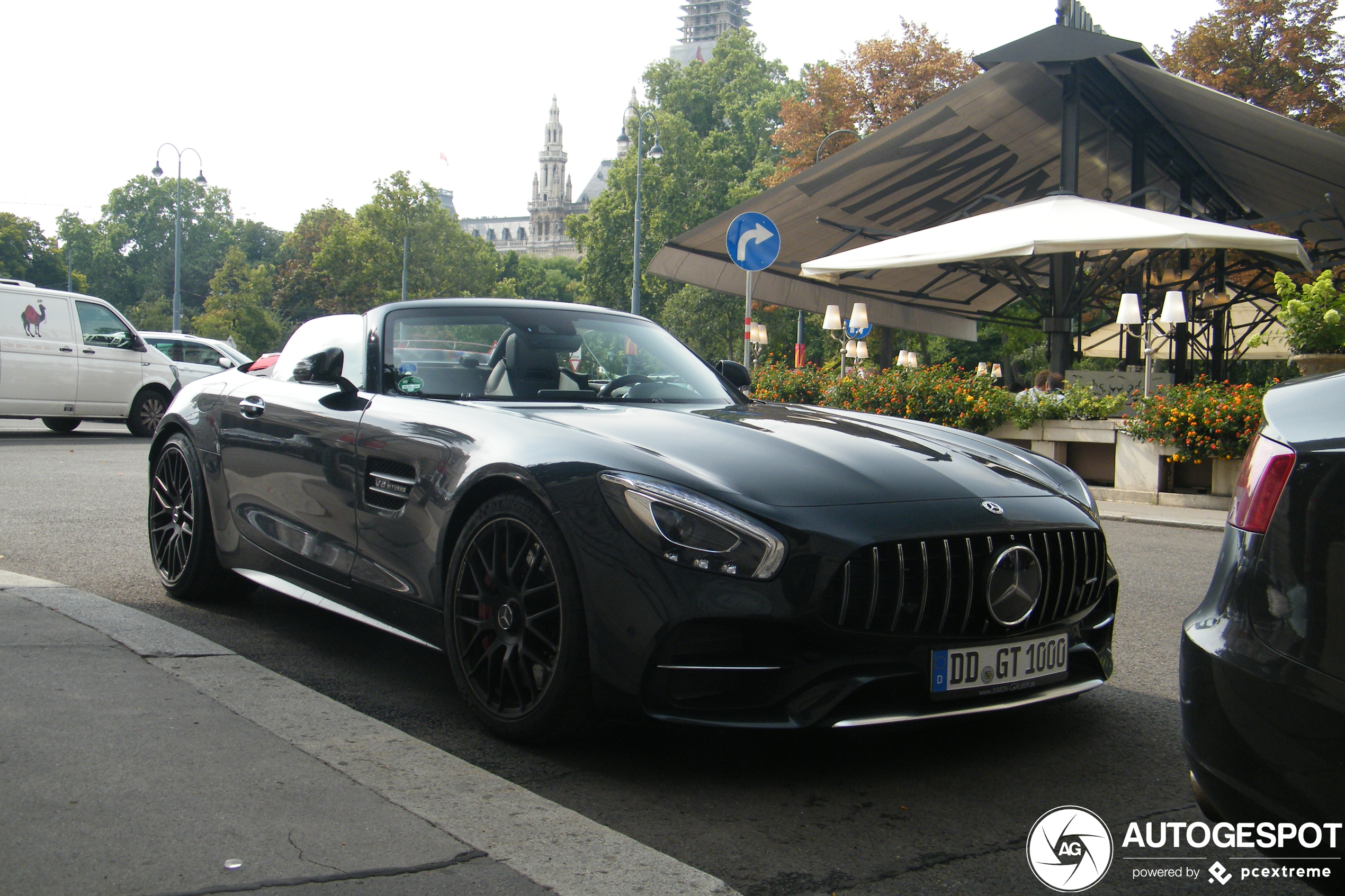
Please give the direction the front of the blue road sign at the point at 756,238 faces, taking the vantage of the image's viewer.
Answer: facing the viewer

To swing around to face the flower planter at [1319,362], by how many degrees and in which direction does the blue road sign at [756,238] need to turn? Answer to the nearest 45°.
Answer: approximately 90° to its left

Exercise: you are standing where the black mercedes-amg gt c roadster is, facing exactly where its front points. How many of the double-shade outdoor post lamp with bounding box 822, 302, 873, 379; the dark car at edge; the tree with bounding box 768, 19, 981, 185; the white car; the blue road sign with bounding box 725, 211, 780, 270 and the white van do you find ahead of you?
1

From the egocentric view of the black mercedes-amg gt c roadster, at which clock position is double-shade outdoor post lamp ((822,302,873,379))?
The double-shade outdoor post lamp is roughly at 8 o'clock from the black mercedes-amg gt c roadster.

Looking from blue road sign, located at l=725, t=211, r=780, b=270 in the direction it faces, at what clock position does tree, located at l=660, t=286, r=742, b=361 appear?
The tree is roughly at 6 o'clock from the blue road sign.

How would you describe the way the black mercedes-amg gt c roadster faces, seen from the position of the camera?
facing the viewer and to the right of the viewer

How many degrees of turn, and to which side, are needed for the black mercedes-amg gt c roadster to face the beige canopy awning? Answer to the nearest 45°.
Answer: approximately 135° to its left

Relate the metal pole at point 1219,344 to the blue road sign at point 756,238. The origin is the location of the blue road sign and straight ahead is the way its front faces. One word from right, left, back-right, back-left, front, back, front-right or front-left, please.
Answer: back-left

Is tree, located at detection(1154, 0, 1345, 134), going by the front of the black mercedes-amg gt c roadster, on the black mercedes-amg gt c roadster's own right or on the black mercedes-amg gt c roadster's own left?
on the black mercedes-amg gt c roadster's own left

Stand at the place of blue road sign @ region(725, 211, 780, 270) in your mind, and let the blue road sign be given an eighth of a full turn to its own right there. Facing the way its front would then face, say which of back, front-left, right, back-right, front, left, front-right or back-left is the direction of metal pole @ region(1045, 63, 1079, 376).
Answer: back

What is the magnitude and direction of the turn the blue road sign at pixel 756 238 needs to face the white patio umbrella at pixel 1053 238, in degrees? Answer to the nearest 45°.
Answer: approximately 135° to its left

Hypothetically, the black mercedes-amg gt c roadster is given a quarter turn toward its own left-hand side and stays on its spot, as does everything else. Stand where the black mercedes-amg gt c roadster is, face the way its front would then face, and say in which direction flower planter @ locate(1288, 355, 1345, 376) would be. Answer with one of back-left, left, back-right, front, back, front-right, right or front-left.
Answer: front

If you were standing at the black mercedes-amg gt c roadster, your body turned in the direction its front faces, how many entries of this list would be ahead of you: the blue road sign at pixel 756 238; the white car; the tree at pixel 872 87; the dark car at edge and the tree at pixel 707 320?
1

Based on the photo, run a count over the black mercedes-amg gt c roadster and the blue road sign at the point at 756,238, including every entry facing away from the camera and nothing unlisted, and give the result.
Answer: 0
